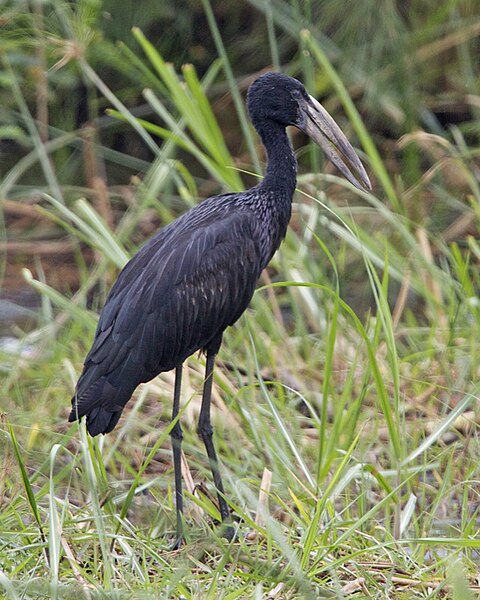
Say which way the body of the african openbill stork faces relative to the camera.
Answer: to the viewer's right
